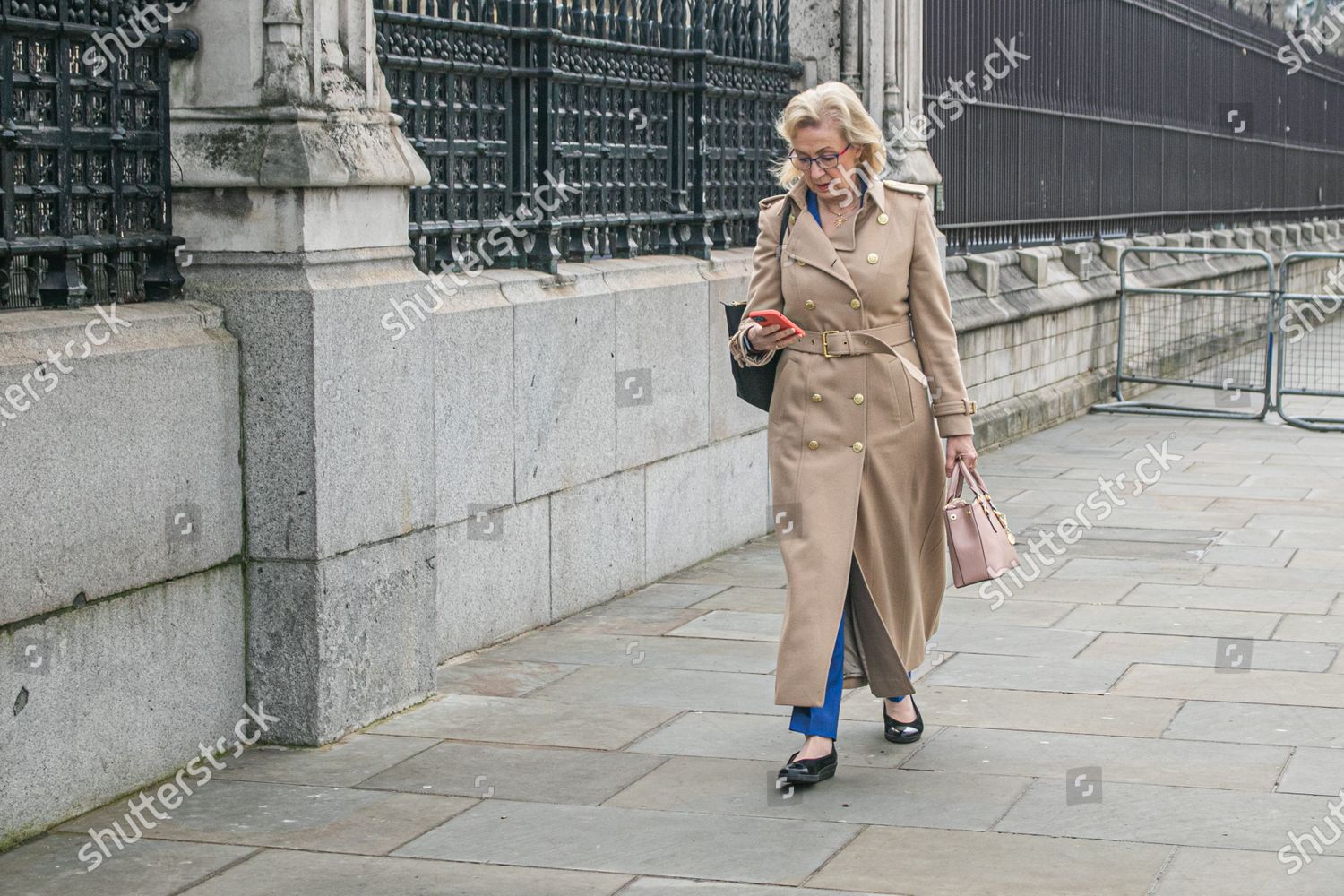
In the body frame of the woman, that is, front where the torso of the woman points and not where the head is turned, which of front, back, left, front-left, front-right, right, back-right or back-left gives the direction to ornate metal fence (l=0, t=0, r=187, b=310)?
front-right

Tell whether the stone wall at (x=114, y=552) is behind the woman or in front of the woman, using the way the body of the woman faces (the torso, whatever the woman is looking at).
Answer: in front

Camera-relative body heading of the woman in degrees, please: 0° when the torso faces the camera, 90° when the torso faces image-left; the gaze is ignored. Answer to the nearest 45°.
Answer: approximately 45°

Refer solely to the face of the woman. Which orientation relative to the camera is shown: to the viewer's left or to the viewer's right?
to the viewer's left

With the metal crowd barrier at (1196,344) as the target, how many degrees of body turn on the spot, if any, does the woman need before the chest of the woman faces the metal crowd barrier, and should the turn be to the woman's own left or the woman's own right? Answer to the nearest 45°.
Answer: approximately 135° to the woman's own right

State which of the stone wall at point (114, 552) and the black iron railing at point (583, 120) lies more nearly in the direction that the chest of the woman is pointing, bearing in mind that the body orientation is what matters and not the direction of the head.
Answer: the stone wall

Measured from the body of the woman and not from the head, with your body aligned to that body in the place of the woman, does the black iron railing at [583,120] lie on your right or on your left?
on your right

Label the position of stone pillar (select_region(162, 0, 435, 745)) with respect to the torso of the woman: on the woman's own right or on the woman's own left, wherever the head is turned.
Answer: on the woman's own right

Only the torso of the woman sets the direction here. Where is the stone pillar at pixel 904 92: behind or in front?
behind

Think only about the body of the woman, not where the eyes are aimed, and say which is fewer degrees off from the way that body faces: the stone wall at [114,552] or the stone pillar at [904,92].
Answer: the stone wall
